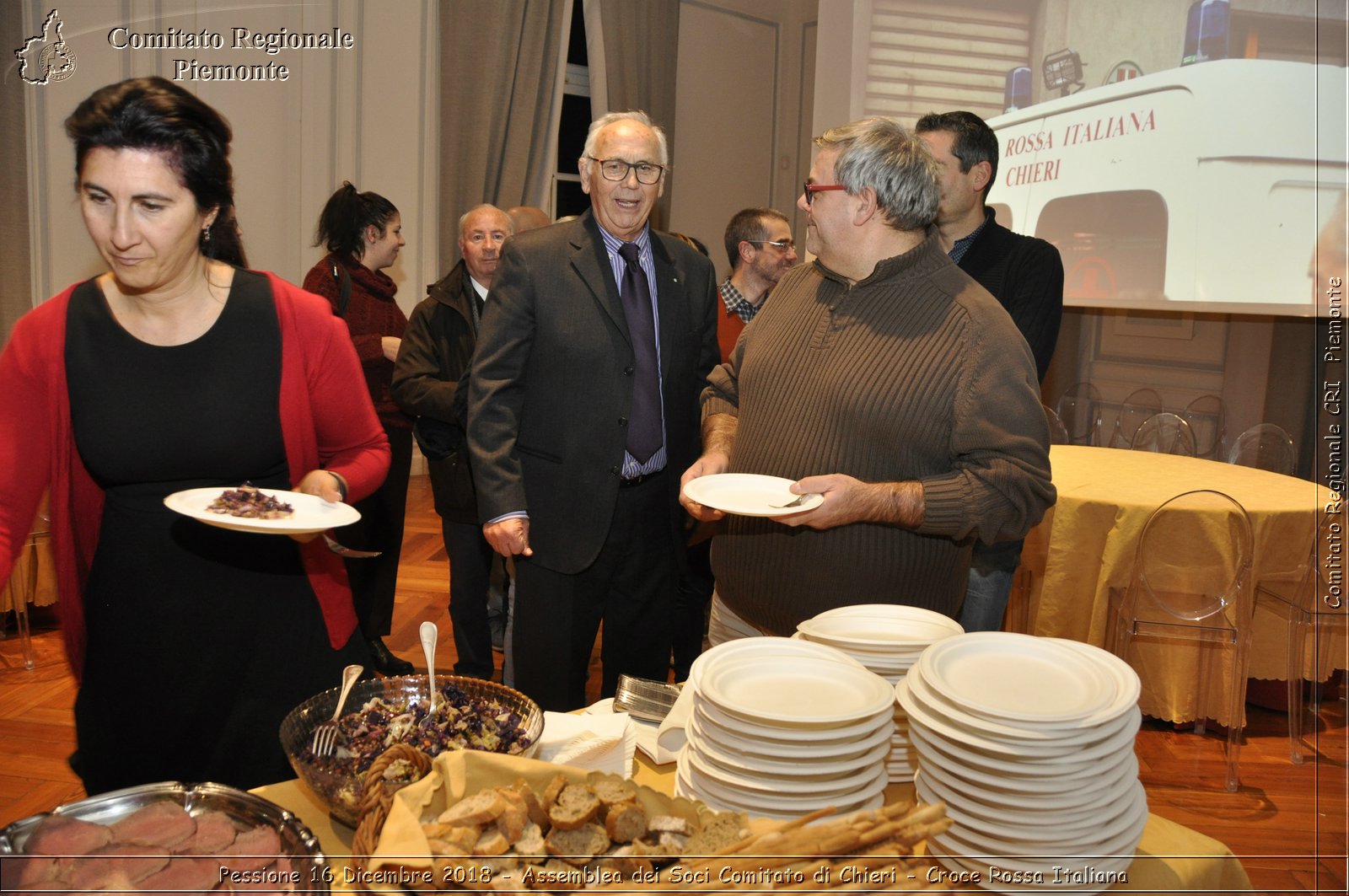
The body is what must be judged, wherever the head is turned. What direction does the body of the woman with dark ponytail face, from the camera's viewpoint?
to the viewer's right

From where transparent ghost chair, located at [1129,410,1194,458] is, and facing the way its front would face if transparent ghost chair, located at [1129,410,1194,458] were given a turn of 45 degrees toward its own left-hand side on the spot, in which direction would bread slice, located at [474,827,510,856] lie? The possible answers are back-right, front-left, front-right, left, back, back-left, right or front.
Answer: front-right

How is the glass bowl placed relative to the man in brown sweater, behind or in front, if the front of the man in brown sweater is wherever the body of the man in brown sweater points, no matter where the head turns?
in front

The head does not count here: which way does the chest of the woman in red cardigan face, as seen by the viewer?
toward the camera

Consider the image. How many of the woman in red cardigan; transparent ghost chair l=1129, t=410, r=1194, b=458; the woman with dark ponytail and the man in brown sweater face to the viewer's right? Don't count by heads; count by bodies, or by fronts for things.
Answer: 1

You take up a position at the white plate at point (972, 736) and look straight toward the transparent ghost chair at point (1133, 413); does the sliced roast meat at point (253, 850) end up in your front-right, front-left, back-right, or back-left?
back-left

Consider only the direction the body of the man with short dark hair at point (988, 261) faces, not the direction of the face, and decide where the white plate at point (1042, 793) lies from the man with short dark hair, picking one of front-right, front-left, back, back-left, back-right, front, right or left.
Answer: front-left

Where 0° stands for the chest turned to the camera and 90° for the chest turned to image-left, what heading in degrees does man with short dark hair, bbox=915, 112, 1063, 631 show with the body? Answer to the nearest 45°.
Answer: approximately 45°

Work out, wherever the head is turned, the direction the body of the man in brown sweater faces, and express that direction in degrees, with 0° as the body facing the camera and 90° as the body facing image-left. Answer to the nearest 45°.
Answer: approximately 45°

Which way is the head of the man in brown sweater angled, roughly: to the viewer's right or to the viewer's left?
to the viewer's left
